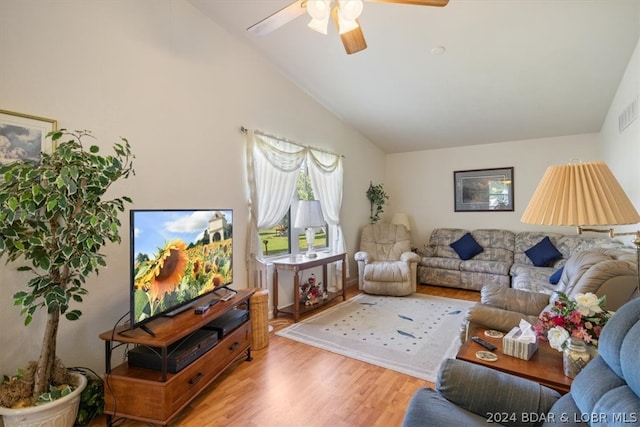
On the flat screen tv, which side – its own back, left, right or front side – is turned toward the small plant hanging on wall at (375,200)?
left

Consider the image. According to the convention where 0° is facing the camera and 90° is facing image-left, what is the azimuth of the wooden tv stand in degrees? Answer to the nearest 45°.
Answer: approximately 315°

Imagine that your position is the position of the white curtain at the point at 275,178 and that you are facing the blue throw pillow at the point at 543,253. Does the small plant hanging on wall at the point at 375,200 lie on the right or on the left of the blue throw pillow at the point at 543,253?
left

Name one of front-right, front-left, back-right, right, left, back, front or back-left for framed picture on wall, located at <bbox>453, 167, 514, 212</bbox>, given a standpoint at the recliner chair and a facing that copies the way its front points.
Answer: back-left

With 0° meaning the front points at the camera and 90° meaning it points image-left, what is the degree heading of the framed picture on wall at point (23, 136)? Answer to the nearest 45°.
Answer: approximately 315°

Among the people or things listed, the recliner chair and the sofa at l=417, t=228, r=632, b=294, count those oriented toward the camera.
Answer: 2
